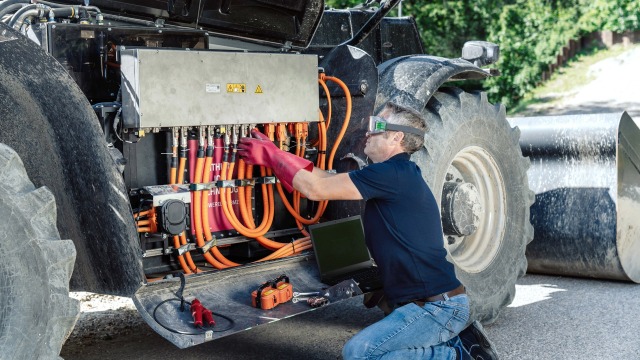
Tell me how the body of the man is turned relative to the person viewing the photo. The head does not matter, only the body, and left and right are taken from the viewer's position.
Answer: facing to the left of the viewer

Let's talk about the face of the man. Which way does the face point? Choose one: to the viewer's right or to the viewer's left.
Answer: to the viewer's left
